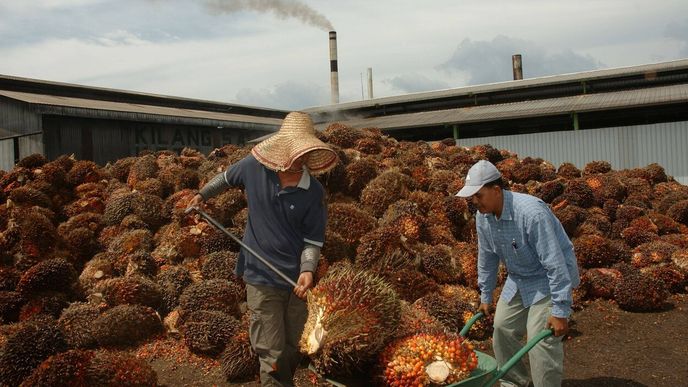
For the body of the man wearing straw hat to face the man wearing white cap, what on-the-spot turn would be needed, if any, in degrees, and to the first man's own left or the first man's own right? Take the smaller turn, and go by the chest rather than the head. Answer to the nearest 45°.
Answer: approximately 90° to the first man's own left

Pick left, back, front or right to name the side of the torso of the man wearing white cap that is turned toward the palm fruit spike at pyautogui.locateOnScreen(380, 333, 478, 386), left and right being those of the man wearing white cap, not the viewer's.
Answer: front

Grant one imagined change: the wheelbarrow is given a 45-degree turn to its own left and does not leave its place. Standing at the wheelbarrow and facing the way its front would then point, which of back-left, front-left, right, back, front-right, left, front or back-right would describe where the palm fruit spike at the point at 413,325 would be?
back-right

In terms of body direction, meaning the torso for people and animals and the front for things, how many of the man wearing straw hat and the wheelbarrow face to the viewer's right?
0

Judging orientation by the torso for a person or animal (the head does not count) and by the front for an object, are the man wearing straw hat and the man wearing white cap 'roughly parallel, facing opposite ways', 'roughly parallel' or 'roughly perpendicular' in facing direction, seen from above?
roughly perpendicular

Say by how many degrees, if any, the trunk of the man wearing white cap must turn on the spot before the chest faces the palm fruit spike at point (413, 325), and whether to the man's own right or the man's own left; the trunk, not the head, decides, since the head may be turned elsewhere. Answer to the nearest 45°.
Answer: approximately 45° to the man's own right

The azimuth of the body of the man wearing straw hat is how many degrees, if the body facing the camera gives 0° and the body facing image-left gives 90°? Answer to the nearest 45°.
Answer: approximately 0°

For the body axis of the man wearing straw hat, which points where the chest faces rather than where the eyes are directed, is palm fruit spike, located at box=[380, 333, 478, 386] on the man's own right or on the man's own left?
on the man's own left

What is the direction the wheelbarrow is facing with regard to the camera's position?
facing the viewer and to the left of the viewer

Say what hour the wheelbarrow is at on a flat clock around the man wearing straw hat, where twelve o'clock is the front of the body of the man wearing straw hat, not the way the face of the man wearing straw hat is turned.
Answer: The wheelbarrow is roughly at 10 o'clock from the man wearing straw hat.
